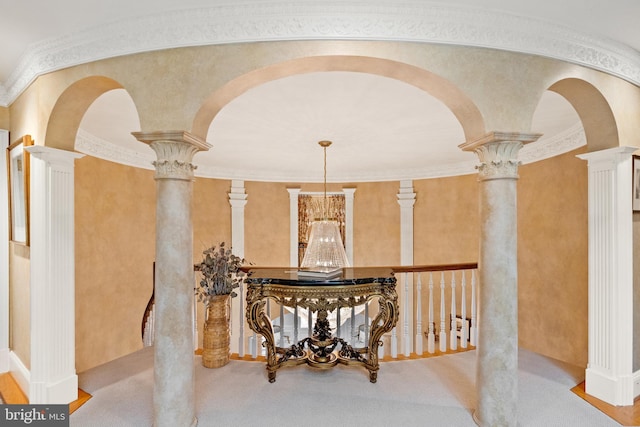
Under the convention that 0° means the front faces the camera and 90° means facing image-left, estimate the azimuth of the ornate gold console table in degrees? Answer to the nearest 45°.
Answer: approximately 0°

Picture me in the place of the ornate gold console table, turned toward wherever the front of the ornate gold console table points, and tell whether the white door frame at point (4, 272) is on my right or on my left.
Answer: on my right

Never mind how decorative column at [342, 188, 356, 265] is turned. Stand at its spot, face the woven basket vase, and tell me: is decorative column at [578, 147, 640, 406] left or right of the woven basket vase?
left

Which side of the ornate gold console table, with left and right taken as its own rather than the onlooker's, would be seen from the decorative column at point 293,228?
back

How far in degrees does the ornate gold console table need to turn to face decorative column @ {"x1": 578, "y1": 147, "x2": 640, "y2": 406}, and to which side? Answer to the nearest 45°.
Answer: approximately 90° to its left

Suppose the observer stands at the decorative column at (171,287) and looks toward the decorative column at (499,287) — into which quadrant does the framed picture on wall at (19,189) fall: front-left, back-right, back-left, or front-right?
back-left

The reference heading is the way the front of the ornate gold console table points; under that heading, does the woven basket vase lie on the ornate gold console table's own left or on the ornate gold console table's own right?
on the ornate gold console table's own right
